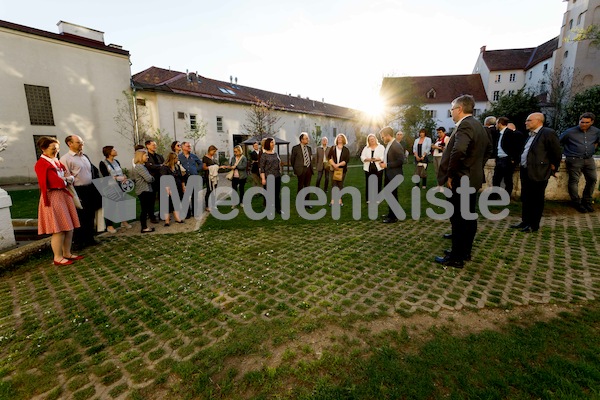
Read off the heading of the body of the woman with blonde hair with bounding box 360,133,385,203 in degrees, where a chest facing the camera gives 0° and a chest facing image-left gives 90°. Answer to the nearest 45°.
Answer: approximately 0°

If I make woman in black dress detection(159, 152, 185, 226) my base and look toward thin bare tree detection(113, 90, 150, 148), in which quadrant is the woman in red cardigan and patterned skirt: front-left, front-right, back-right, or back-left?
back-left

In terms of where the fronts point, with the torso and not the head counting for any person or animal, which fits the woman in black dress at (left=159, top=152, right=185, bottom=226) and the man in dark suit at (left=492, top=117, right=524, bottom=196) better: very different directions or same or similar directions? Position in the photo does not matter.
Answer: very different directions

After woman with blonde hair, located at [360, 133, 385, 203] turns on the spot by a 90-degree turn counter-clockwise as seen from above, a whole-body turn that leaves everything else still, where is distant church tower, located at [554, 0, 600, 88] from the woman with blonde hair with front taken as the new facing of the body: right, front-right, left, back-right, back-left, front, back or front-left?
front-left

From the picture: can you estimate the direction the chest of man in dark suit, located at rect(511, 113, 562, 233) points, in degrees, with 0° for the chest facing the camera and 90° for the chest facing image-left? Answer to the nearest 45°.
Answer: approximately 90°

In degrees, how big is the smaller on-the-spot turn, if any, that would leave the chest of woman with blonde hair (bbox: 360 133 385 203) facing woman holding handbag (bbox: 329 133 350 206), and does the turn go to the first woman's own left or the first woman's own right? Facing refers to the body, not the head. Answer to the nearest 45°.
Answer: approximately 135° to the first woman's own right

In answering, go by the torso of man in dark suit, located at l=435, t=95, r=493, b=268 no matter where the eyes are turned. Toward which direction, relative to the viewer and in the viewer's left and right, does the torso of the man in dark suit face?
facing to the left of the viewer

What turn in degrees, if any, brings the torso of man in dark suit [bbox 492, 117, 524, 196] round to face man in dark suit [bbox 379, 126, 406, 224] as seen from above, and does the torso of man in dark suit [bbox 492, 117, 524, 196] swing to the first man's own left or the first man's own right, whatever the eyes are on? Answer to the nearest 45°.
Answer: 0° — they already face them

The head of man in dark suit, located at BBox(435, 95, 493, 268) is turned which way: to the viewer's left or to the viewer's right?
to the viewer's left

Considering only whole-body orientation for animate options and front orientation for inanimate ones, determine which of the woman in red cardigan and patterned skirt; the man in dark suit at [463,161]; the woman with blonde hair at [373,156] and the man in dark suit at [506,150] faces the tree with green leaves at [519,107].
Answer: the woman in red cardigan and patterned skirt

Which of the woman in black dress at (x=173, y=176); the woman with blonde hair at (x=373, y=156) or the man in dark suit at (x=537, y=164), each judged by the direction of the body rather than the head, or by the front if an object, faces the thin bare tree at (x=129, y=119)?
the man in dark suit

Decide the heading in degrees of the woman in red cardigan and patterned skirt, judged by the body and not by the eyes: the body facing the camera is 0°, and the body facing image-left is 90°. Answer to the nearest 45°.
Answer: approximately 270°
